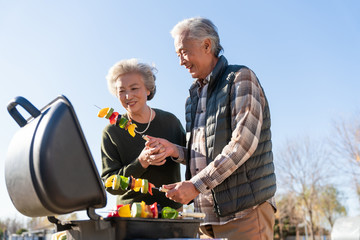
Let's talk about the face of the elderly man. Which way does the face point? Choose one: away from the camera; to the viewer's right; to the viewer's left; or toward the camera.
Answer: to the viewer's left

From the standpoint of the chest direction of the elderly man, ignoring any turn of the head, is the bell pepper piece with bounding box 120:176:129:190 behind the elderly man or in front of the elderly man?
in front

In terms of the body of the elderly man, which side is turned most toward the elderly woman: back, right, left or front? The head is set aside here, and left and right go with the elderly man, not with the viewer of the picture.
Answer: right

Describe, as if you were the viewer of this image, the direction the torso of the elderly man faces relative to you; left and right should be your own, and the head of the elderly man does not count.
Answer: facing the viewer and to the left of the viewer

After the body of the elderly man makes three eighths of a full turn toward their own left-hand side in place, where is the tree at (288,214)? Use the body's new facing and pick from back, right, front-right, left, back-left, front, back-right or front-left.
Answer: left

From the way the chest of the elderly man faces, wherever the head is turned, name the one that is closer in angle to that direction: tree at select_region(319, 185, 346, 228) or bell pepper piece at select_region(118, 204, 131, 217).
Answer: the bell pepper piece

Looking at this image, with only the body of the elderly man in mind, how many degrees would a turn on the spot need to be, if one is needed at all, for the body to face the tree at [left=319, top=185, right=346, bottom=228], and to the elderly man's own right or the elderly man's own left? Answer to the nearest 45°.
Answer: approximately 135° to the elderly man's own right

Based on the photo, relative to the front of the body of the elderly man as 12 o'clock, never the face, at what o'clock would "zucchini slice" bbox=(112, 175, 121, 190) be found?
The zucchini slice is roughly at 12 o'clock from the elderly man.

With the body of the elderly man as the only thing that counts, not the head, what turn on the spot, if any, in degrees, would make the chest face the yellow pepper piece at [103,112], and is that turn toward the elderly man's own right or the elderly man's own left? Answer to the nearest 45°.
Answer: approximately 45° to the elderly man's own right
